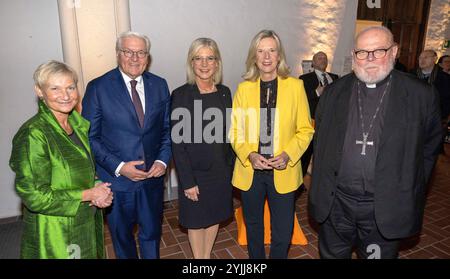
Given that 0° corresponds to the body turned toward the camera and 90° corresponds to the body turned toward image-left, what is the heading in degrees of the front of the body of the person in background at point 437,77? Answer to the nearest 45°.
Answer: approximately 45°

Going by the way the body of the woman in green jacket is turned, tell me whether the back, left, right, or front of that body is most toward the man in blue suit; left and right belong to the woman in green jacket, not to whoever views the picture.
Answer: left

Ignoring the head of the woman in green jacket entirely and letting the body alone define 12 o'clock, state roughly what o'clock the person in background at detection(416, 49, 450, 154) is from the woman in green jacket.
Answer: The person in background is roughly at 10 o'clock from the woman in green jacket.

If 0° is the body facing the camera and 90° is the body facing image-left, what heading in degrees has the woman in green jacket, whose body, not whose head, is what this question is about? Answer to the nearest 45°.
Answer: approximately 315°
